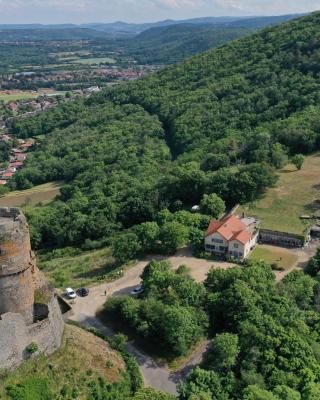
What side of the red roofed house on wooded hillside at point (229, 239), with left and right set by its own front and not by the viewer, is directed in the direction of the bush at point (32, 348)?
front

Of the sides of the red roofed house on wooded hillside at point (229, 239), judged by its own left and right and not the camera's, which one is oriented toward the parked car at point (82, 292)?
front

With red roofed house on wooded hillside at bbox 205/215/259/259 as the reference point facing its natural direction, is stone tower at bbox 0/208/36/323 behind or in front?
in front

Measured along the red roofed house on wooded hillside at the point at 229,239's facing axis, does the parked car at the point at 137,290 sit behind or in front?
in front

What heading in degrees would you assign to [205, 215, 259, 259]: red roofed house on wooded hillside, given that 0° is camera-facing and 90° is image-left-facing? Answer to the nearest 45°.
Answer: approximately 45°

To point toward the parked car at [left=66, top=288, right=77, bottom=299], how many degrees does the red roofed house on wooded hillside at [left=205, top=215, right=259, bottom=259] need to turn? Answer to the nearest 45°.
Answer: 0° — it already faces it
